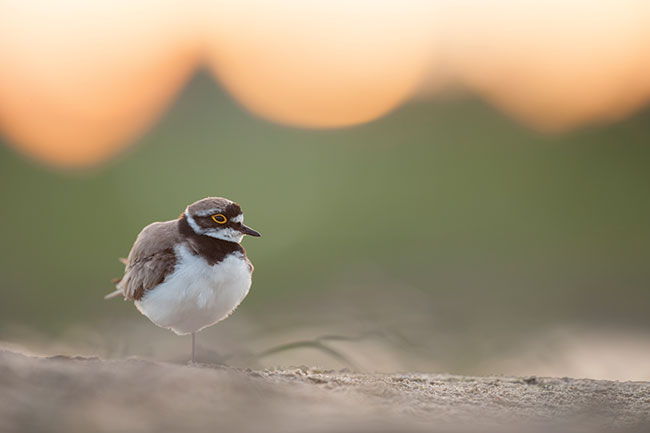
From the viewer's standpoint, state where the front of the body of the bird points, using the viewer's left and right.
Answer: facing the viewer and to the right of the viewer
